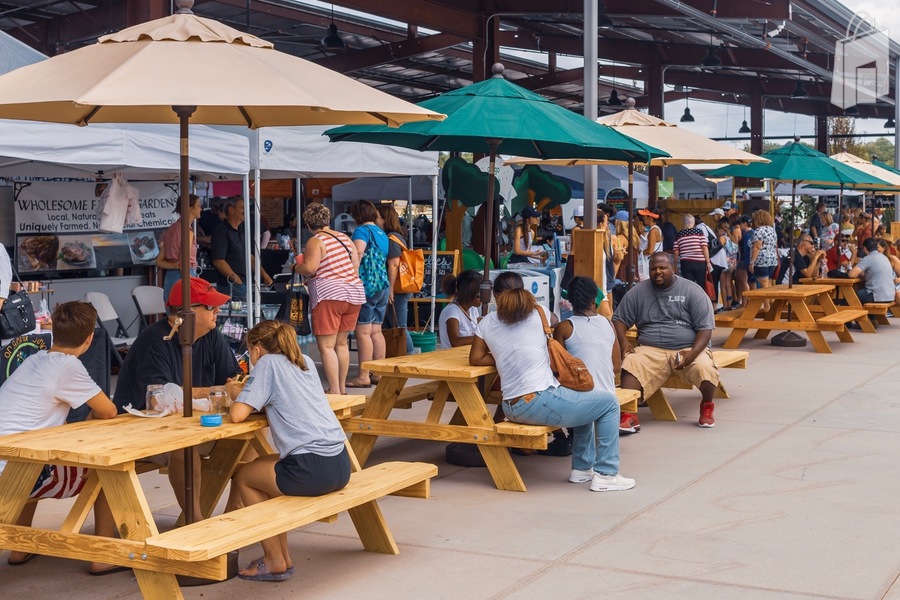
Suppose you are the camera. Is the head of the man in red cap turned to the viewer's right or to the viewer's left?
to the viewer's right

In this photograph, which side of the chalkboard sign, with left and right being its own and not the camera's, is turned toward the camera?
front

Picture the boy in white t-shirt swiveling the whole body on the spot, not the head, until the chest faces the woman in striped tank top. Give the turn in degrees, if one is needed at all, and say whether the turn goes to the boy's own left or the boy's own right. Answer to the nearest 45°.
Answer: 0° — they already face them

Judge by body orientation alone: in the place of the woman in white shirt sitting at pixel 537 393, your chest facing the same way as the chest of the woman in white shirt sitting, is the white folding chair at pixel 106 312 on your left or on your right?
on your left

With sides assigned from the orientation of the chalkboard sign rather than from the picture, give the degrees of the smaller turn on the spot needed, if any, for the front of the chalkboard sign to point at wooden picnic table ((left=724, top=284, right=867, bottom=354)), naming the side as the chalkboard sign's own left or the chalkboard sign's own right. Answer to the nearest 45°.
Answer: approximately 90° to the chalkboard sign's own left

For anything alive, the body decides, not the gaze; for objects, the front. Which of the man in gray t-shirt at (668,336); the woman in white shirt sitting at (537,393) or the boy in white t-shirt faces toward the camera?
the man in gray t-shirt

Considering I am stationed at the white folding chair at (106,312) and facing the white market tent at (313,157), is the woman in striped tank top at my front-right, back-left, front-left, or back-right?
front-right

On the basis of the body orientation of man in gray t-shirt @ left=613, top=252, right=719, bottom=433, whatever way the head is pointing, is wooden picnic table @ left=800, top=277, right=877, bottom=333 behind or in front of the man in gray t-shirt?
behind

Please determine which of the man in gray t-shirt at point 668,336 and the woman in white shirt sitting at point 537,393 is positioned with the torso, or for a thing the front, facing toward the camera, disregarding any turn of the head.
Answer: the man in gray t-shirt

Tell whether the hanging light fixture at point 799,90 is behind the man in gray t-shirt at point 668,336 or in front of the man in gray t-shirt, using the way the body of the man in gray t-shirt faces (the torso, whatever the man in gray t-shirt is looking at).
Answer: behind

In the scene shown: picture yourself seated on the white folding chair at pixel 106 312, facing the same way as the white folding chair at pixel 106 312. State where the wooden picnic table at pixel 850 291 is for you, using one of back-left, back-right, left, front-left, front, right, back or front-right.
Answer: front-left

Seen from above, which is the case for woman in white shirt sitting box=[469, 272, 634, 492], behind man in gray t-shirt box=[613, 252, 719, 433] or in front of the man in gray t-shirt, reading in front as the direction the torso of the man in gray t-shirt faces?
in front

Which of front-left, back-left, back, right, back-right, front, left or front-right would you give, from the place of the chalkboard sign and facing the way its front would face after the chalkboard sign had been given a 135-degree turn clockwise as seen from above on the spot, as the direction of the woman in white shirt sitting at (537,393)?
back-left

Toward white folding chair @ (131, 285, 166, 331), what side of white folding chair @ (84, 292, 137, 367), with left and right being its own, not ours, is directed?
left

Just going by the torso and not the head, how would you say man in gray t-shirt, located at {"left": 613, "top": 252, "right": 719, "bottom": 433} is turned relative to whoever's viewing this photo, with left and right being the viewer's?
facing the viewer

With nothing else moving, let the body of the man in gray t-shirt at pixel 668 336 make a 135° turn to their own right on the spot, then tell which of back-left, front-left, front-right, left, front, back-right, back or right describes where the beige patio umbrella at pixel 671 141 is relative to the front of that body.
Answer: front-right

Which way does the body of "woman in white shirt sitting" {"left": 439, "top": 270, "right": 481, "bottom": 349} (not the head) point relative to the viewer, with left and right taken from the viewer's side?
facing the viewer and to the right of the viewer
